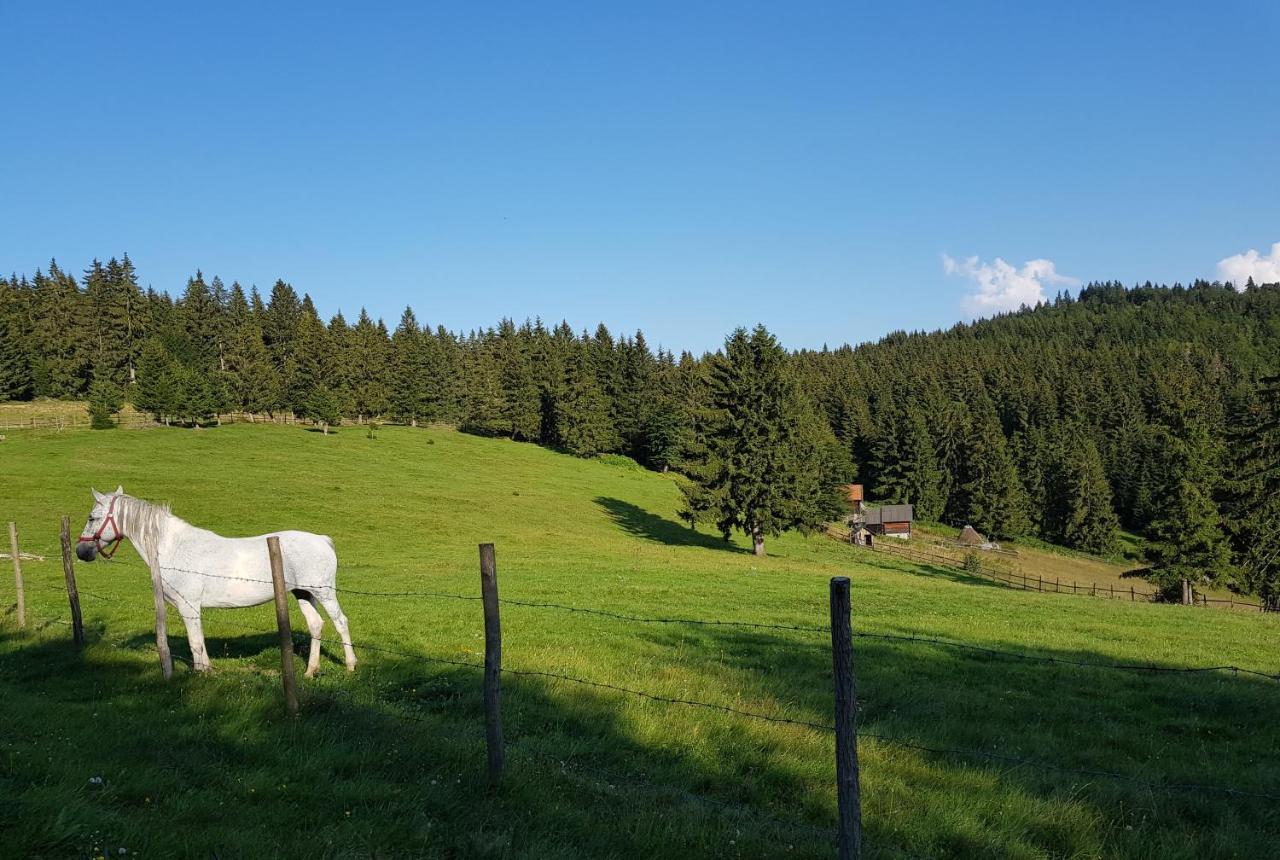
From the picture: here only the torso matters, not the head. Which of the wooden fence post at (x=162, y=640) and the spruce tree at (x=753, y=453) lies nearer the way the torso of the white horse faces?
the wooden fence post

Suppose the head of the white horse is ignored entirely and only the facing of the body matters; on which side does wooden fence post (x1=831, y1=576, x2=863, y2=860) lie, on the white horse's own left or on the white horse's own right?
on the white horse's own left

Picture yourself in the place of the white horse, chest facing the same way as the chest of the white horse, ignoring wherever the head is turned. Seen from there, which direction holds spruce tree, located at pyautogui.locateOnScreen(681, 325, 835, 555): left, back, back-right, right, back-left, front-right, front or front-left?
back-right

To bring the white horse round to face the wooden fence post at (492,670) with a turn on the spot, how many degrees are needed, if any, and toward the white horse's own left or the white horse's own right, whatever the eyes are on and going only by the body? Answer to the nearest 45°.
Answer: approximately 90° to the white horse's own left

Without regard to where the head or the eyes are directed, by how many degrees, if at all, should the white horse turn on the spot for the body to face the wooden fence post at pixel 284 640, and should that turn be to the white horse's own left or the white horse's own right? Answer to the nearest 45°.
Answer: approximately 90° to the white horse's own left

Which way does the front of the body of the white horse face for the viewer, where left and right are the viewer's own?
facing to the left of the viewer

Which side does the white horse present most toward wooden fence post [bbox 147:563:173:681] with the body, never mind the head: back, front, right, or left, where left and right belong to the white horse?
left
